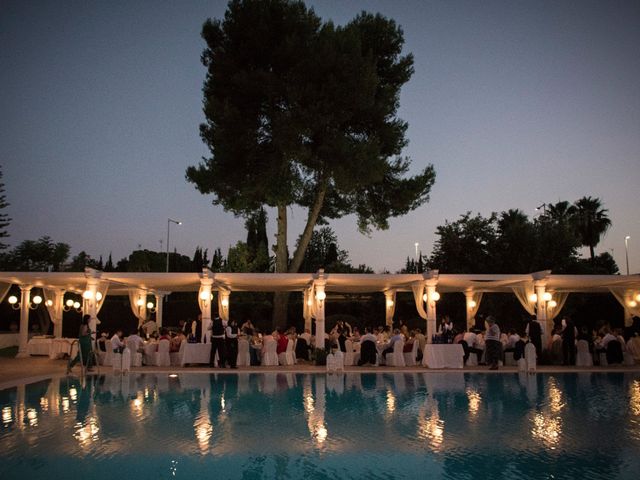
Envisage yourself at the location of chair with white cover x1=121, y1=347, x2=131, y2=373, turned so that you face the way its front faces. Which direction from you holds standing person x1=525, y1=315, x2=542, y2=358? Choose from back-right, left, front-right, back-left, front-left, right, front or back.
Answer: right

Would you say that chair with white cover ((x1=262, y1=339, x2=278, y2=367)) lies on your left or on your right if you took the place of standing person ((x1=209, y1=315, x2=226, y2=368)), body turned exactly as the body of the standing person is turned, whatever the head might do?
on your right

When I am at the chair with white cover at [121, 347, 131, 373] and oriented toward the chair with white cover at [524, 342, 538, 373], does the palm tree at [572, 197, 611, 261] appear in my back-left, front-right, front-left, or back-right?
front-left

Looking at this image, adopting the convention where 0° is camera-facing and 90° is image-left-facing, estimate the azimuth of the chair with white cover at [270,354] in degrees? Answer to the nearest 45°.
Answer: approximately 180°

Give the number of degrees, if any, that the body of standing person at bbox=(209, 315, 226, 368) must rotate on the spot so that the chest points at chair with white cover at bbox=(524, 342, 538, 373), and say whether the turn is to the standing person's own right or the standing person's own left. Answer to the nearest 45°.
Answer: approximately 90° to the standing person's own right

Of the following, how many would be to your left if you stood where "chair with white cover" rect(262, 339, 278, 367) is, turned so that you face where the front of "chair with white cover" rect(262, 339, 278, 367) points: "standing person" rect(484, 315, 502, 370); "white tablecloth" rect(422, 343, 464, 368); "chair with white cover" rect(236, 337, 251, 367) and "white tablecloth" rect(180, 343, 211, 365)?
2

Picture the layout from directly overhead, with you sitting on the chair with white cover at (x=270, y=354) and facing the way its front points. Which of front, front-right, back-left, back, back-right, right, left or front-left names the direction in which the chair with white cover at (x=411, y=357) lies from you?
right

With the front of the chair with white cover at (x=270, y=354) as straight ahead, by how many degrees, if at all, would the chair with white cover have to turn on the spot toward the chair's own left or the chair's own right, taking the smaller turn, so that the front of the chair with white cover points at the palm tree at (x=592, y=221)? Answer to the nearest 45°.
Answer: approximately 45° to the chair's own right

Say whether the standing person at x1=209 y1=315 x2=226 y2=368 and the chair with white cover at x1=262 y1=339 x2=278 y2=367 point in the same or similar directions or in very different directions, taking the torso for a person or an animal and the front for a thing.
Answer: same or similar directions

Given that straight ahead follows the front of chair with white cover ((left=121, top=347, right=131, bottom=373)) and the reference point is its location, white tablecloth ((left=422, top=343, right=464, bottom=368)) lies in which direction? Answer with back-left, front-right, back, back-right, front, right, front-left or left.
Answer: right

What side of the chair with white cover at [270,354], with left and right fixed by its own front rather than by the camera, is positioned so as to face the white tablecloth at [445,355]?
right

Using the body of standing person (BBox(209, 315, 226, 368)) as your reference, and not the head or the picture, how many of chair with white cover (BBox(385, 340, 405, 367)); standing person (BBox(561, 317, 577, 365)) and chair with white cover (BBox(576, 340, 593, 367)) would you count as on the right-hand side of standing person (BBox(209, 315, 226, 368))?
3

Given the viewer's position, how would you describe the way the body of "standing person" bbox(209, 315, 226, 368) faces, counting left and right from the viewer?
facing away from the viewer
